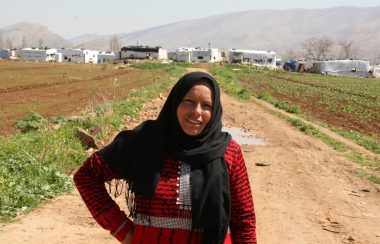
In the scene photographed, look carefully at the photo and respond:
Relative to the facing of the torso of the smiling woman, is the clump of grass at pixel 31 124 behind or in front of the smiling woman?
behind

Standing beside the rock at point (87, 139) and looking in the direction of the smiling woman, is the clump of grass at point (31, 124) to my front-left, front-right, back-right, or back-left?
back-right

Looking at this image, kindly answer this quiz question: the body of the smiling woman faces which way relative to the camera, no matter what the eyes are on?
toward the camera

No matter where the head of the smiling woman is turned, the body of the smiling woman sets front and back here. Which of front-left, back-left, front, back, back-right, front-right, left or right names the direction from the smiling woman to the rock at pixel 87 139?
back

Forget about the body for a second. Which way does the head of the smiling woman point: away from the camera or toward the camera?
toward the camera
